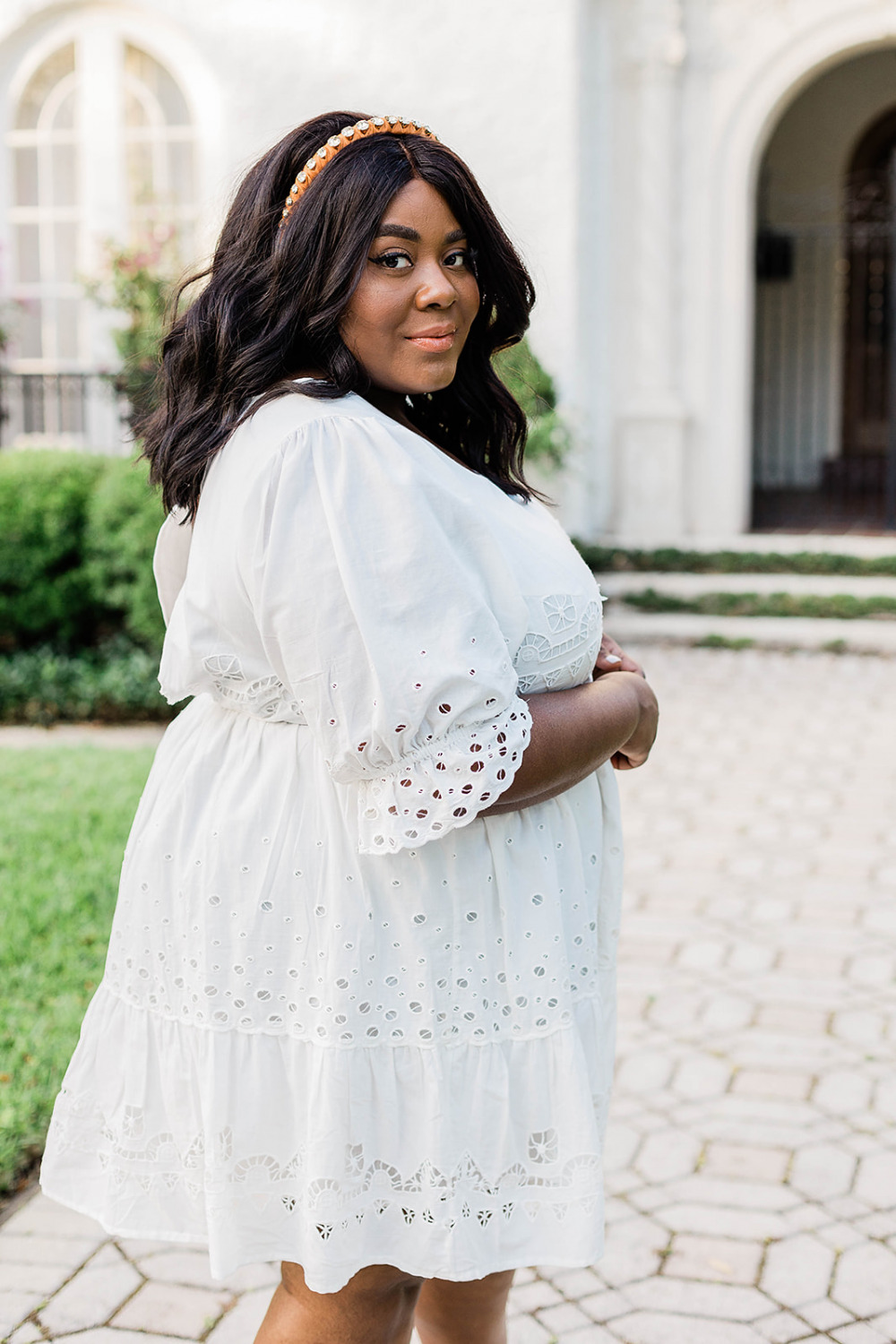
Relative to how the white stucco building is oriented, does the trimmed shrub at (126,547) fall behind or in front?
in front

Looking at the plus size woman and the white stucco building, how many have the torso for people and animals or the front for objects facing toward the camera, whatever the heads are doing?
1

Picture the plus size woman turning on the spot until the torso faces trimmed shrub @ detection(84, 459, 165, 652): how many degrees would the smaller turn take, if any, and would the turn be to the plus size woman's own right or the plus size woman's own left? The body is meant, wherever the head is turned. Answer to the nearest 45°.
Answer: approximately 90° to the plus size woman's own left

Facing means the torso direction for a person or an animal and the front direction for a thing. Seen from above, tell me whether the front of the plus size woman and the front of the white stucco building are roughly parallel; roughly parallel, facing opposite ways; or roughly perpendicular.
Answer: roughly perpendicular

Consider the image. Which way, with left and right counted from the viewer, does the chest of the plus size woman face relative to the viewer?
facing to the right of the viewer
